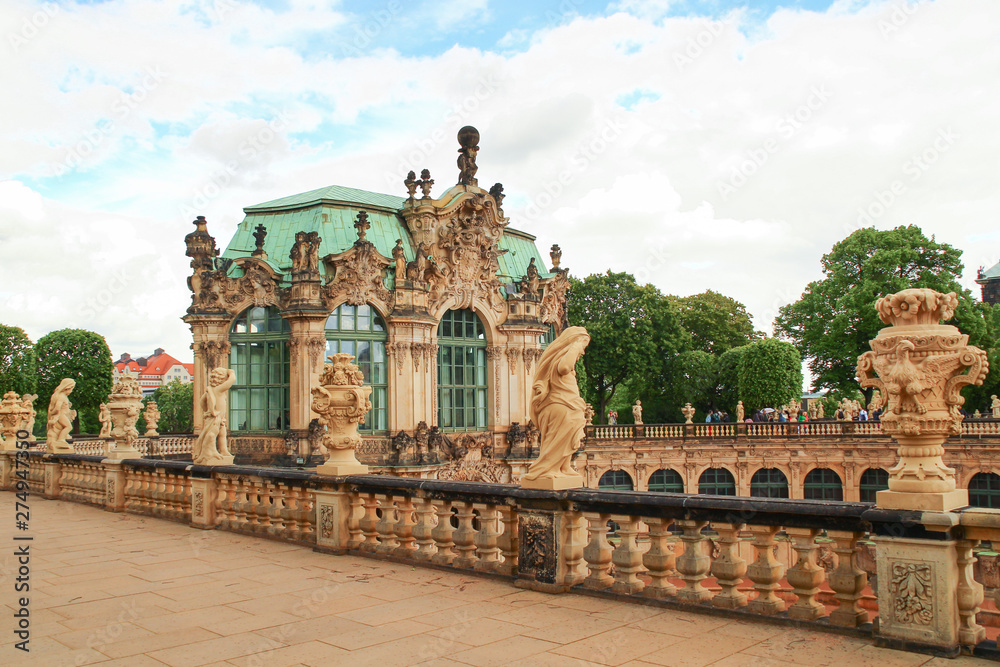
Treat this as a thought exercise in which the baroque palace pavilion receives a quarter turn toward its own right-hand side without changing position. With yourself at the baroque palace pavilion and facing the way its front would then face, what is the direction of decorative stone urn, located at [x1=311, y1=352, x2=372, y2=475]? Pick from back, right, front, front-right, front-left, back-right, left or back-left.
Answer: front-left

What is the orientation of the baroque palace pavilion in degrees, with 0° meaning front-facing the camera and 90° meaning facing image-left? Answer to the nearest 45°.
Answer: approximately 315°

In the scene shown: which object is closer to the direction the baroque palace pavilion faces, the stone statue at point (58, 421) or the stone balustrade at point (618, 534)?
the stone balustrade

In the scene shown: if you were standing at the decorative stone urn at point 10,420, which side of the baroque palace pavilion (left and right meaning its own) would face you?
right

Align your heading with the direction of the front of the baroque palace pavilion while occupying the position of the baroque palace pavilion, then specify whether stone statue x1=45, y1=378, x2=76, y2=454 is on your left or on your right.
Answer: on your right
